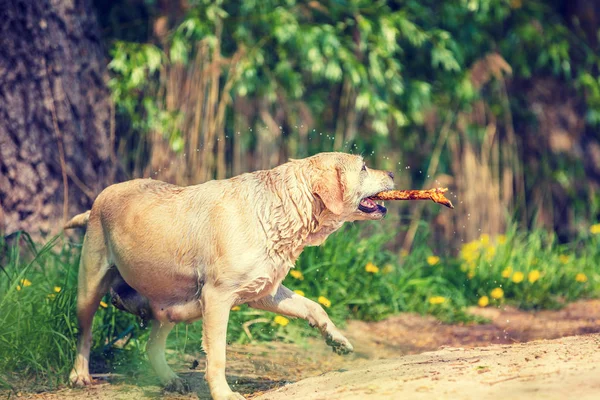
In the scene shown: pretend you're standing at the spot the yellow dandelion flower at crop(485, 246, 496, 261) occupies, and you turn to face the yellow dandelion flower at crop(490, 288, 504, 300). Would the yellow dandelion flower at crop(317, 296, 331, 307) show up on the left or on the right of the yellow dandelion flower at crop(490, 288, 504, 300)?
right

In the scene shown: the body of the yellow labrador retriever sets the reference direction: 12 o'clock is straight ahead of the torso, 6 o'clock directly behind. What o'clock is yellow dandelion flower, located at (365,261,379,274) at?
The yellow dandelion flower is roughly at 10 o'clock from the yellow labrador retriever.

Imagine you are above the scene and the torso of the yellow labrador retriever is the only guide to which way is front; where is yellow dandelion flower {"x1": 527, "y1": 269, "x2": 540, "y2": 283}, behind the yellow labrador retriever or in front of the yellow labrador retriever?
in front

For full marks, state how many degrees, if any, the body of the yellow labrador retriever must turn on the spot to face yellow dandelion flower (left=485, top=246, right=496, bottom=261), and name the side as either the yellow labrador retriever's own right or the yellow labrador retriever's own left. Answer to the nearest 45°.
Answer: approximately 45° to the yellow labrador retriever's own left

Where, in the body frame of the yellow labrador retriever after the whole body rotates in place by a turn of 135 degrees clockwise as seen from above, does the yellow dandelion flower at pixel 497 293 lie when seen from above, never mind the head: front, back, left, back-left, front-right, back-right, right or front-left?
back

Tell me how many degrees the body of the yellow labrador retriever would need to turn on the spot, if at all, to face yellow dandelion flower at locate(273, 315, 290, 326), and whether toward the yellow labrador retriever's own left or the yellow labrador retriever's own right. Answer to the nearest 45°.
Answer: approximately 90° to the yellow labrador retriever's own left

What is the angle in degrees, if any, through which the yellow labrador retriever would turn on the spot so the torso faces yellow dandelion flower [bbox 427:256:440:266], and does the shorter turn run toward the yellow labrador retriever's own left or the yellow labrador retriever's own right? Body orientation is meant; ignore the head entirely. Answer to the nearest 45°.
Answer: approximately 45° to the yellow labrador retriever's own left

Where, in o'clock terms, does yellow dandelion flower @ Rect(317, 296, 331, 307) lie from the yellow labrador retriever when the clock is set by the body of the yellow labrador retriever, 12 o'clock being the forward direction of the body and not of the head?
The yellow dandelion flower is roughly at 10 o'clock from the yellow labrador retriever.

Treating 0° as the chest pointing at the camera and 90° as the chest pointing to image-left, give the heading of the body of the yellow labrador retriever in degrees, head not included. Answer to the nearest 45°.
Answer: approximately 270°
